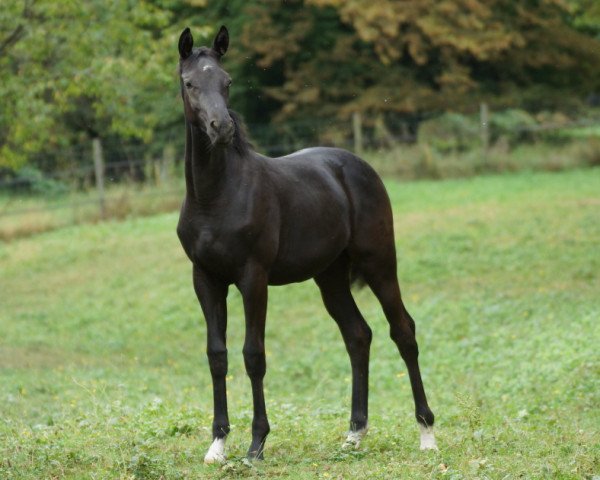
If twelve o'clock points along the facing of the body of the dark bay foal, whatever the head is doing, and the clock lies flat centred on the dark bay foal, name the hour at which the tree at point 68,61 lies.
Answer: The tree is roughly at 4 o'clock from the dark bay foal.

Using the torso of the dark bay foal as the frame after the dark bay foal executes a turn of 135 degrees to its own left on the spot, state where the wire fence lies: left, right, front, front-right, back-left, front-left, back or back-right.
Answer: left

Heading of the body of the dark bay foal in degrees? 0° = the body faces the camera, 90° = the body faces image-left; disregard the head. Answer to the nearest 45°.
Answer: approximately 45°
